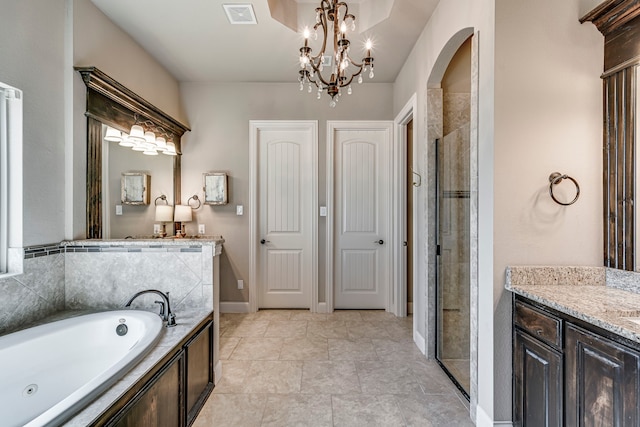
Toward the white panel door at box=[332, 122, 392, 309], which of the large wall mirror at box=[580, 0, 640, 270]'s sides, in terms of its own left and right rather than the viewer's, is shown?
right

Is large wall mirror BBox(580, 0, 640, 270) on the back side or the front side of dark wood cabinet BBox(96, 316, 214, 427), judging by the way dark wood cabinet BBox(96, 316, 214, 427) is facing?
on the front side

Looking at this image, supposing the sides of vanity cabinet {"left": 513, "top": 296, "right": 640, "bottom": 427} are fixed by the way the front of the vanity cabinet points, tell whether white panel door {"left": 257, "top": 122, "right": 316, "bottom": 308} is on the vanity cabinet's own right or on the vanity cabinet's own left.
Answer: on the vanity cabinet's own right

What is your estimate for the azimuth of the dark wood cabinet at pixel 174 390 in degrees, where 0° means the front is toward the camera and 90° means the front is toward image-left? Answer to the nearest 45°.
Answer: approximately 315°

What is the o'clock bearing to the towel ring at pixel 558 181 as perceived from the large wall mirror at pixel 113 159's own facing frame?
The towel ring is roughly at 12 o'clock from the large wall mirror.

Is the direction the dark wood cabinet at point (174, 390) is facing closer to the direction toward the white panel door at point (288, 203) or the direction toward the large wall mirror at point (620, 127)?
the large wall mirror

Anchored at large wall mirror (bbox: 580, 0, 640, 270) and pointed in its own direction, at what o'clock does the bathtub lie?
The bathtub is roughly at 12 o'clock from the large wall mirror.

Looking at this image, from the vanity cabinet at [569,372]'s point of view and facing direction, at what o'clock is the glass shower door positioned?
The glass shower door is roughly at 3 o'clock from the vanity cabinet.

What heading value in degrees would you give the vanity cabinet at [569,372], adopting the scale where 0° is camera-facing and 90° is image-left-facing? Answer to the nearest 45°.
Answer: approximately 45°

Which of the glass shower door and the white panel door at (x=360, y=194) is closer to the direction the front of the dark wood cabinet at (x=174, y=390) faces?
the glass shower door

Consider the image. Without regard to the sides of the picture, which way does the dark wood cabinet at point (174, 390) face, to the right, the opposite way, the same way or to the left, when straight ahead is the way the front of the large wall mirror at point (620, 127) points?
the opposite way

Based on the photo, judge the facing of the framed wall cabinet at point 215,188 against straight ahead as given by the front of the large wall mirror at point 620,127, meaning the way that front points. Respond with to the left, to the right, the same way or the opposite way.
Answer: to the left

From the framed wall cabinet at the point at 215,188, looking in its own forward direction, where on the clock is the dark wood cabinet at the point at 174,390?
The dark wood cabinet is roughly at 12 o'clock from the framed wall cabinet.

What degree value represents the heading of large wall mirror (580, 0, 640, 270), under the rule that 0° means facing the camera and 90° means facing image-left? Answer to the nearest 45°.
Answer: approximately 45°

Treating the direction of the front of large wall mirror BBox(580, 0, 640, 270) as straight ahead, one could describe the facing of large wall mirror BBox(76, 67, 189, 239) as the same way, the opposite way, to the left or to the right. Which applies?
the opposite way
